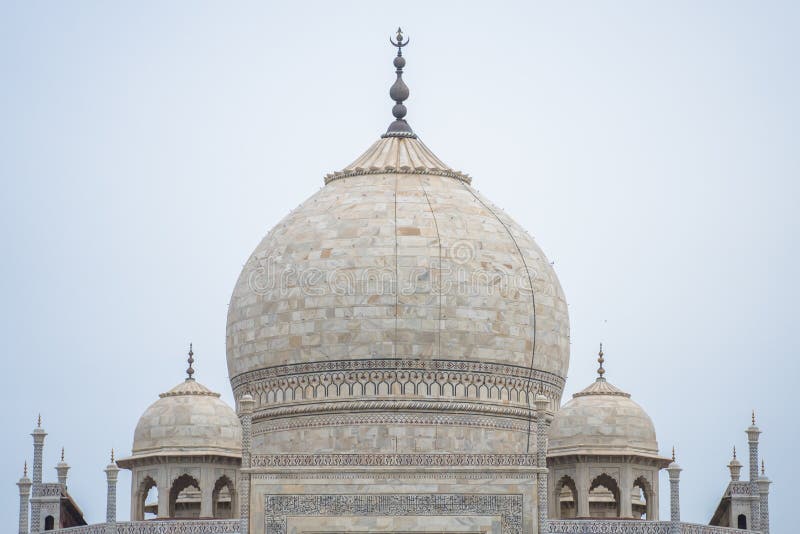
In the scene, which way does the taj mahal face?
toward the camera
